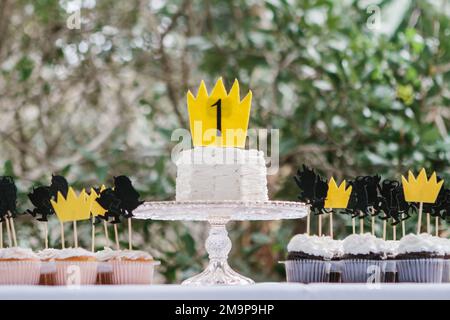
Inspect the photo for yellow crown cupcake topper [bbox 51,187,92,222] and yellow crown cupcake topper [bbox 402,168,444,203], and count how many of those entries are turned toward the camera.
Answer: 2

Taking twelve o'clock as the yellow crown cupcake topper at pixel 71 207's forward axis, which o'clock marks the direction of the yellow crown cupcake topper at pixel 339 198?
the yellow crown cupcake topper at pixel 339 198 is roughly at 9 o'clock from the yellow crown cupcake topper at pixel 71 207.

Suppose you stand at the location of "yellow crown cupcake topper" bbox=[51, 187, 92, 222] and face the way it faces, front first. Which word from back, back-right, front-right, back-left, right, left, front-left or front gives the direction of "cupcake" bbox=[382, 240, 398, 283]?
left

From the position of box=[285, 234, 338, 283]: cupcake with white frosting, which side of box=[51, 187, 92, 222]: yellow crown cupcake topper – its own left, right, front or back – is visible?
left

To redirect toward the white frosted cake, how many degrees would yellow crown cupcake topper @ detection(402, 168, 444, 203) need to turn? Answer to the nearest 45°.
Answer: approximately 90° to its right

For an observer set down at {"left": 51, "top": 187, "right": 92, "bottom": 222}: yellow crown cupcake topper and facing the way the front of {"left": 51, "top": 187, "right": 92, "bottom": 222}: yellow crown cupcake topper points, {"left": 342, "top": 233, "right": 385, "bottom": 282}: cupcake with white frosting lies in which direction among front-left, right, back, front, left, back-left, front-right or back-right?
left

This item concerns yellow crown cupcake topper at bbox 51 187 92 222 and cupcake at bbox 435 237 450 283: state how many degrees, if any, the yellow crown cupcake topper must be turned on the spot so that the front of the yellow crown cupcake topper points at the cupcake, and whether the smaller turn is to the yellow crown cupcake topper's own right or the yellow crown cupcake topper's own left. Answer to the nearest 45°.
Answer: approximately 90° to the yellow crown cupcake topper's own left

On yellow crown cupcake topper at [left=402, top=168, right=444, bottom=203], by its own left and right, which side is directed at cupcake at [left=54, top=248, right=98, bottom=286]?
right

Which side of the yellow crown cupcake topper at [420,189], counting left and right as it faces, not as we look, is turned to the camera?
front
